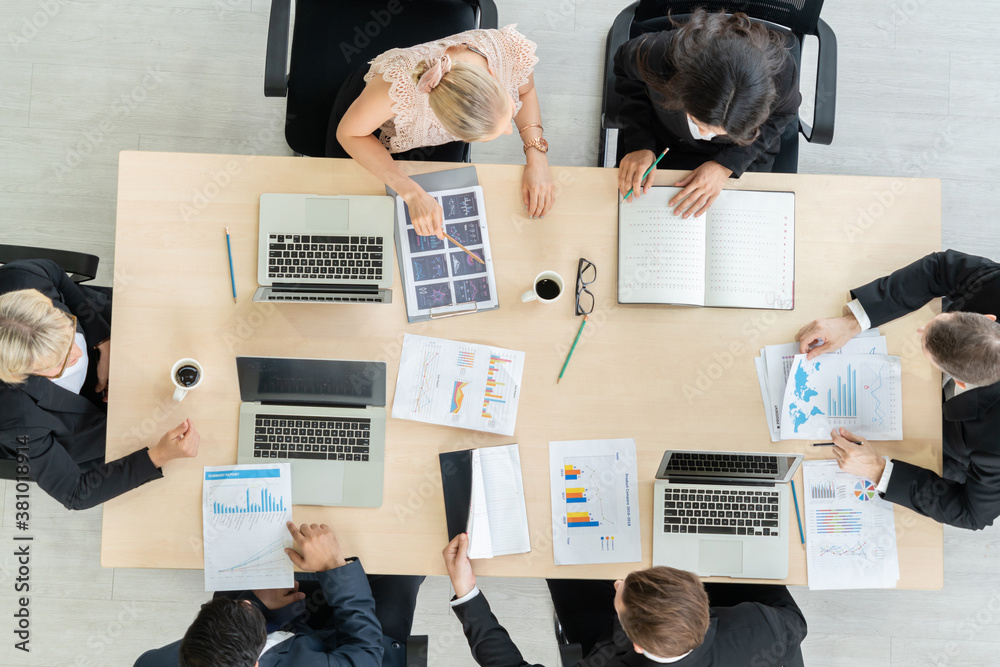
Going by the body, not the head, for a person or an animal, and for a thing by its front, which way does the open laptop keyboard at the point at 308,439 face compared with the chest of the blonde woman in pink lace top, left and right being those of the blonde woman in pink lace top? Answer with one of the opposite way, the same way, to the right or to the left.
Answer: the same way

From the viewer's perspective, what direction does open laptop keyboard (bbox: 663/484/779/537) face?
toward the camera

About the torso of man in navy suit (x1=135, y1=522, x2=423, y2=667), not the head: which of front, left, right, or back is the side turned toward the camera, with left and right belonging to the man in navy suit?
back

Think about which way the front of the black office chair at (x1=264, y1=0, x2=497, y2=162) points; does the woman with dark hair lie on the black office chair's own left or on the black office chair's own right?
on the black office chair's own left

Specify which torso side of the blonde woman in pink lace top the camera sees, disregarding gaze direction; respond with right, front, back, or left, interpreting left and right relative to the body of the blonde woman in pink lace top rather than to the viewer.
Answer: front

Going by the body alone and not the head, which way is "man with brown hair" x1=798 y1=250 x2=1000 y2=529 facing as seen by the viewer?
to the viewer's left

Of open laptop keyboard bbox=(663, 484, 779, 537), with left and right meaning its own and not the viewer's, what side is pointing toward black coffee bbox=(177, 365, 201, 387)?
right

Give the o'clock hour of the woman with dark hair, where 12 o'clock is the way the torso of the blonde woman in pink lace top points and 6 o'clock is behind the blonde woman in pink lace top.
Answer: The woman with dark hair is roughly at 9 o'clock from the blonde woman in pink lace top.

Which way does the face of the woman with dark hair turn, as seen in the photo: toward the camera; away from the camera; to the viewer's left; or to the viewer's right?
toward the camera

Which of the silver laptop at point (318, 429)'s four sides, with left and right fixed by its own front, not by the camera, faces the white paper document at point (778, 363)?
left

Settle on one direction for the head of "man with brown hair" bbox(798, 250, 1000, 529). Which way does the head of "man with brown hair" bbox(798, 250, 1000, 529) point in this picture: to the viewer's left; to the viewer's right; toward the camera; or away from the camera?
to the viewer's left

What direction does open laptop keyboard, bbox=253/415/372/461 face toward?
toward the camera
